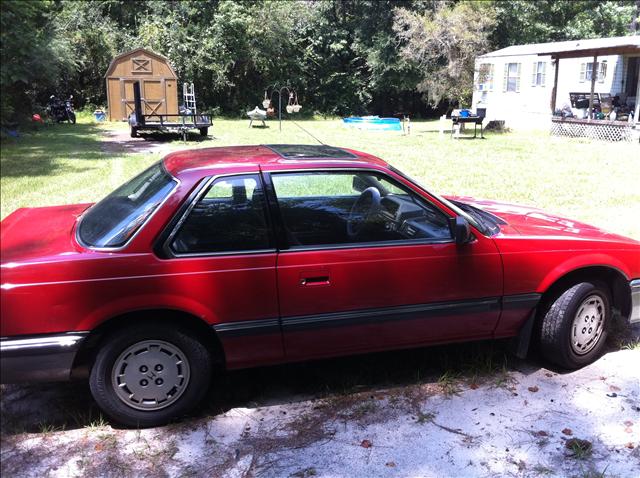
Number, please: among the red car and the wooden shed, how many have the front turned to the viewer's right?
1

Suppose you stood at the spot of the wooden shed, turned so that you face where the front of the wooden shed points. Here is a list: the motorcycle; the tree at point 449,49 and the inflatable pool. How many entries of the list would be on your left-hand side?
2

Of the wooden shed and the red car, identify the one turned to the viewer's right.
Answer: the red car

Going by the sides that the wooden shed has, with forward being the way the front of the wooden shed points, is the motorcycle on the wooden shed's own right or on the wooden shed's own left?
on the wooden shed's own right

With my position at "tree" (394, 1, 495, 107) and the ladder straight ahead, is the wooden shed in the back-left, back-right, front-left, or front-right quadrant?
front-right

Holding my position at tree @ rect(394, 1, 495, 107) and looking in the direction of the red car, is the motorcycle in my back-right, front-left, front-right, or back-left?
front-right

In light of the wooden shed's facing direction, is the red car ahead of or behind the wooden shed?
ahead

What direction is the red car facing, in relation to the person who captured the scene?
facing to the right of the viewer

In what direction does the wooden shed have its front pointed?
toward the camera
